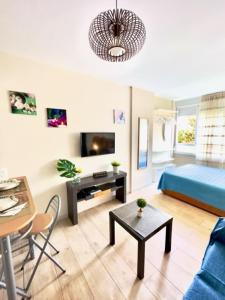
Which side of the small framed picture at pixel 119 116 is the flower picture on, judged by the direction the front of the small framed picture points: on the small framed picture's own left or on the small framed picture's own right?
on the small framed picture's own right

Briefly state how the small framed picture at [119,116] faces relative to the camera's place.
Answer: facing the viewer and to the right of the viewer

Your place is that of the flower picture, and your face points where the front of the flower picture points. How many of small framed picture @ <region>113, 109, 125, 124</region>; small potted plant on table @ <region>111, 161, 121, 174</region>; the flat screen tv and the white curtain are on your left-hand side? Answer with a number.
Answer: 4

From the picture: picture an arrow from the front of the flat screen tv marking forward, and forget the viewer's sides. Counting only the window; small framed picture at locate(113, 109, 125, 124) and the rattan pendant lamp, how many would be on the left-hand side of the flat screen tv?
2

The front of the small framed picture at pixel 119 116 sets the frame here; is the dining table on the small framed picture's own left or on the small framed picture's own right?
on the small framed picture's own right

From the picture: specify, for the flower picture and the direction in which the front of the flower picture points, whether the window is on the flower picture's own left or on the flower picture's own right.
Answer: on the flower picture's own left

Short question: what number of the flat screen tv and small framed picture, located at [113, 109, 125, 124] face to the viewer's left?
0
